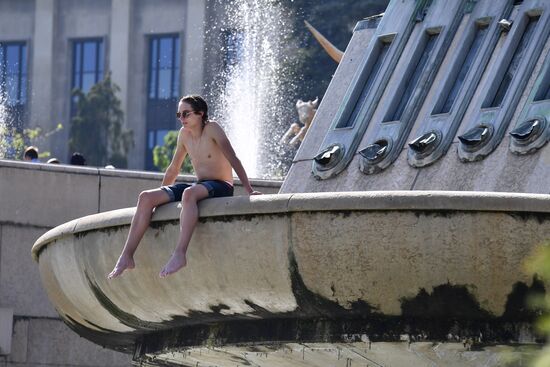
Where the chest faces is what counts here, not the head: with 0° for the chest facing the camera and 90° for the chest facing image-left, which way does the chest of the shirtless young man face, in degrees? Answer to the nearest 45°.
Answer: approximately 45°

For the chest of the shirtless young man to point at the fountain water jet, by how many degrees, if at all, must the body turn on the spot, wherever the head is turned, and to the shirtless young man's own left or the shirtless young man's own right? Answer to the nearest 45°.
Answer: approximately 135° to the shirtless young man's own right
